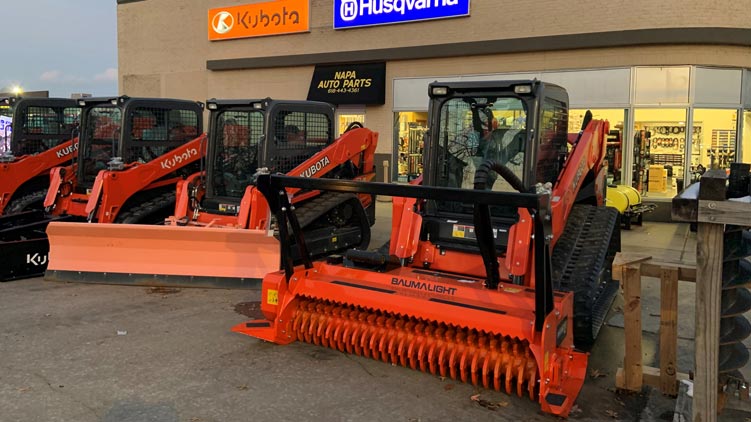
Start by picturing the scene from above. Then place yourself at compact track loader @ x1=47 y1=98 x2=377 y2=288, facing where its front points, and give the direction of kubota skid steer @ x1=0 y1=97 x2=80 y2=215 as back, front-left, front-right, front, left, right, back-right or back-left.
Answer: right

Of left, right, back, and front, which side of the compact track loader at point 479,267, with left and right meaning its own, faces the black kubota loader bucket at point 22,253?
right

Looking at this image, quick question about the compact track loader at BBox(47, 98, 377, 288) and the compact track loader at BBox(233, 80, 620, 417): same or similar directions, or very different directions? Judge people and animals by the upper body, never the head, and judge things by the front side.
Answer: same or similar directions

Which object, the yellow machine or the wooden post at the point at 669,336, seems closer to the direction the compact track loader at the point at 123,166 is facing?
the wooden post

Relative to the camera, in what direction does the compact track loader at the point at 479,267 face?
facing the viewer and to the left of the viewer

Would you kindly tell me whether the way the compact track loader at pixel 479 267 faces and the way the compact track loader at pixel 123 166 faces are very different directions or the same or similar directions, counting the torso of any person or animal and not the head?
same or similar directions

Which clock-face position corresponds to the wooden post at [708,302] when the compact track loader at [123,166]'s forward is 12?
The wooden post is roughly at 10 o'clock from the compact track loader.

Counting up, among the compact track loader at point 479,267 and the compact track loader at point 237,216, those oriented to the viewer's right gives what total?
0

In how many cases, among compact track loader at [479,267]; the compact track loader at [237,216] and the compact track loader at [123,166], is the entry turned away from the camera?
0

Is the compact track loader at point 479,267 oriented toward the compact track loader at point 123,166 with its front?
no

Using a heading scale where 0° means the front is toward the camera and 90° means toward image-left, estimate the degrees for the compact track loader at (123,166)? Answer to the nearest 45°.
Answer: approximately 45°

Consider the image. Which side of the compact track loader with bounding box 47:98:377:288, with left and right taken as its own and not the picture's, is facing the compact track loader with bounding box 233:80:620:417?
left

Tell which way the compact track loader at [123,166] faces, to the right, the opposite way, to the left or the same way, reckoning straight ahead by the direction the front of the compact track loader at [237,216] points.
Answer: the same way

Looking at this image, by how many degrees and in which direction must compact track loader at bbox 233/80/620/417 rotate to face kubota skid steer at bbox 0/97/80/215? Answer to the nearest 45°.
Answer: approximately 90° to its right
